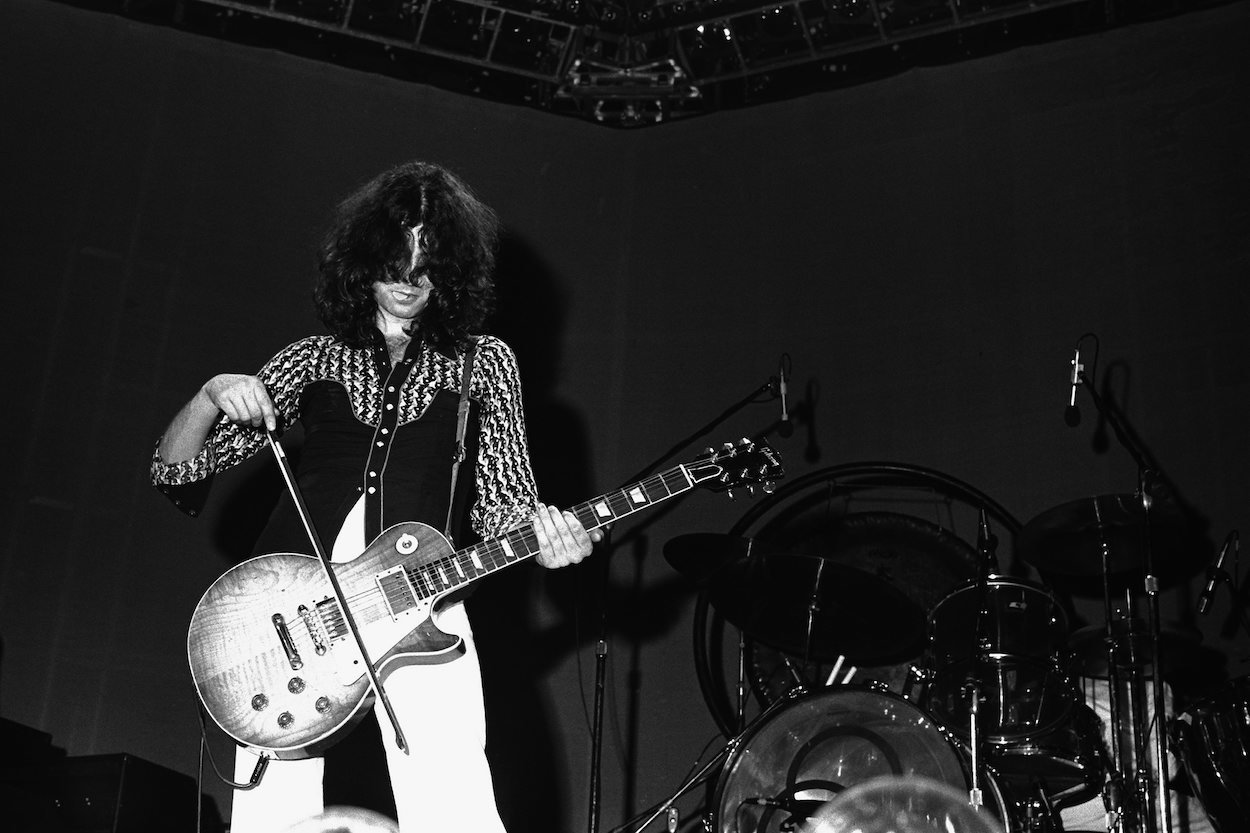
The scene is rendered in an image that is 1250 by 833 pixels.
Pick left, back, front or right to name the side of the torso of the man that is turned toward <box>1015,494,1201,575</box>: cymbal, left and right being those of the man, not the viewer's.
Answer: left

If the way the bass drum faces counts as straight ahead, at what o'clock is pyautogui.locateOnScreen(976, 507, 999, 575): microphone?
The microphone is roughly at 7 o'clock from the bass drum.

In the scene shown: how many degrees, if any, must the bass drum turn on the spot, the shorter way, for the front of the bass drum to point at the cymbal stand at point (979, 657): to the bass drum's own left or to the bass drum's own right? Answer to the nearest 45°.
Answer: approximately 135° to the bass drum's own left

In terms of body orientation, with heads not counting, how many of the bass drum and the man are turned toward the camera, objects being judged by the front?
2

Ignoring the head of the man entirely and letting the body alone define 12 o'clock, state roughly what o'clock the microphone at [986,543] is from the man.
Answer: The microphone is roughly at 8 o'clock from the man.

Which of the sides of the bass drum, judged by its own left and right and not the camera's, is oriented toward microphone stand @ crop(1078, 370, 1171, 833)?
left

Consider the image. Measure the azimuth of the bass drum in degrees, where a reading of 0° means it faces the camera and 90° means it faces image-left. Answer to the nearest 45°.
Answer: approximately 0°
